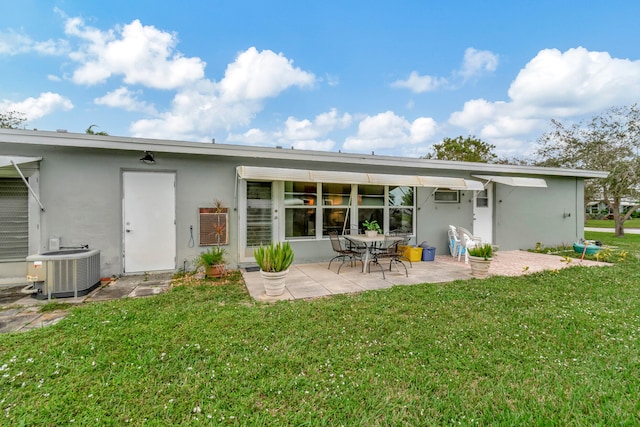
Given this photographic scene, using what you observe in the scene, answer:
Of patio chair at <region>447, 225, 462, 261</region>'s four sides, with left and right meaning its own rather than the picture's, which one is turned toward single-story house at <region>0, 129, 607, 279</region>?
right

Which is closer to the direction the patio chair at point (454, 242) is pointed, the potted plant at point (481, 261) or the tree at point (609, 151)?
the potted plant

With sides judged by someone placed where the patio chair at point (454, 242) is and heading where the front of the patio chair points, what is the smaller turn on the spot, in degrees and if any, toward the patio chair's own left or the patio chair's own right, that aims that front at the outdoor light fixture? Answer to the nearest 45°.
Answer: approximately 90° to the patio chair's own right

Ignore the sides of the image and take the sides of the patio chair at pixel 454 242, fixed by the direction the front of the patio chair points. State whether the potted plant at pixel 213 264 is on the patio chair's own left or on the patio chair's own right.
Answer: on the patio chair's own right

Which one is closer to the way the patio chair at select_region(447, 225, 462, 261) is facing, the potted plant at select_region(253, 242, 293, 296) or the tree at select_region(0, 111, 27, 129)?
the potted plant
